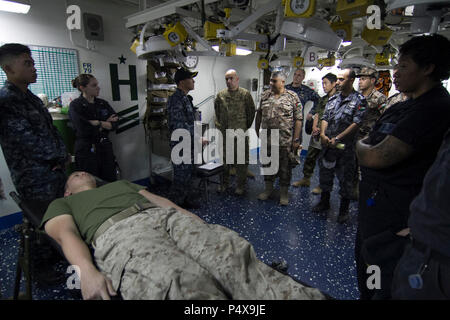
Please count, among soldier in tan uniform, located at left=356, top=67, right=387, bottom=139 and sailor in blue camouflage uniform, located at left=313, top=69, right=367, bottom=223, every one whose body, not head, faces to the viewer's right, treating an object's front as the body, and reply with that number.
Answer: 0

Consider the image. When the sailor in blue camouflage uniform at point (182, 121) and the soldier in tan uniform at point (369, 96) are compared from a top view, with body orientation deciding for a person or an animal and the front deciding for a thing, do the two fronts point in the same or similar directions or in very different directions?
very different directions

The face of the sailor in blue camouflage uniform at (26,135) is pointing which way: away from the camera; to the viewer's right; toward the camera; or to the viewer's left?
to the viewer's right

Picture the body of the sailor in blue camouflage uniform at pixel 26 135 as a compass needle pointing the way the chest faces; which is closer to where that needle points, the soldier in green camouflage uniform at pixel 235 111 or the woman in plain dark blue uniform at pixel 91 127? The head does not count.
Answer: the soldier in green camouflage uniform

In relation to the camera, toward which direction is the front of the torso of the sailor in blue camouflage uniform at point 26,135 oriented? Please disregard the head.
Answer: to the viewer's right

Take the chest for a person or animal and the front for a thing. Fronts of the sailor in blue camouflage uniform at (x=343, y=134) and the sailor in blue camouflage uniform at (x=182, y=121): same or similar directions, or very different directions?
very different directions

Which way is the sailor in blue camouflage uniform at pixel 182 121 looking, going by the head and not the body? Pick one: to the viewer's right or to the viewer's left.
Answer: to the viewer's right

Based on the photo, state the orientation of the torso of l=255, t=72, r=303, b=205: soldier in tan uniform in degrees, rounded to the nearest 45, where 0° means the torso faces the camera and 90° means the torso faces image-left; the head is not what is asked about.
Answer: approximately 45°

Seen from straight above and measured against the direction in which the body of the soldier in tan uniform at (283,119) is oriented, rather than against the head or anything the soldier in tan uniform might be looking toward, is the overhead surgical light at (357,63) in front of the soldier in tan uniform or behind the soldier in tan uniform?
behind

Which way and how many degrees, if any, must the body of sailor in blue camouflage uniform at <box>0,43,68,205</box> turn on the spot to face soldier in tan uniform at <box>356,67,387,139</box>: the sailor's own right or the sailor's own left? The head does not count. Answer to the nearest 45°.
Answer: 0° — they already face them

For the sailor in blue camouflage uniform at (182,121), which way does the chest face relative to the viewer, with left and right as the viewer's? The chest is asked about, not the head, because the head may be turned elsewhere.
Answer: facing to the right of the viewer

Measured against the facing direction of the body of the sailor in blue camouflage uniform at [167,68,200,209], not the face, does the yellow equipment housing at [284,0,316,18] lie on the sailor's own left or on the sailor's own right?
on the sailor's own right
